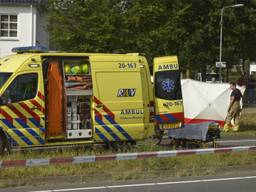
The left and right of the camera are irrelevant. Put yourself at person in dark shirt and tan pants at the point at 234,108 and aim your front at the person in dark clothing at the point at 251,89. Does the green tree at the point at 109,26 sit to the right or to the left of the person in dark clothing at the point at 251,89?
left

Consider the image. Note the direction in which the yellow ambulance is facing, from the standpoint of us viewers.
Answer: facing to the left of the viewer

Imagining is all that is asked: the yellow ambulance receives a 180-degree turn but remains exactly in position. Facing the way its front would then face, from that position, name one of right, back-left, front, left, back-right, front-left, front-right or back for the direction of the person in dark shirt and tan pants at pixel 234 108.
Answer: front-left

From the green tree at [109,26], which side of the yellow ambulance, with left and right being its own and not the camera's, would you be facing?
right

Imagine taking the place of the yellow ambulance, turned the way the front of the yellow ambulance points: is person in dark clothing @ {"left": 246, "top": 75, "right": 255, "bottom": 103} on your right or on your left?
on your right
